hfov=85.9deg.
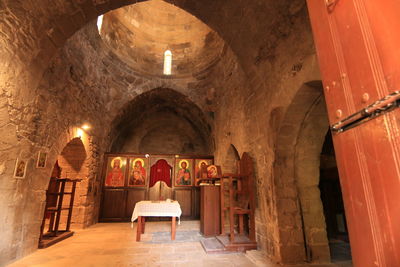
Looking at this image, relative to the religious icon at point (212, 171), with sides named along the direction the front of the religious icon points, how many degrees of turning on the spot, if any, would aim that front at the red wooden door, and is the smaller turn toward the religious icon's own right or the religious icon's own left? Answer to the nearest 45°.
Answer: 0° — it already faces it

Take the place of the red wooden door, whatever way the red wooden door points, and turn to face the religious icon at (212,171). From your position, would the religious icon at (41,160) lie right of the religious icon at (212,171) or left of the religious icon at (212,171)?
left

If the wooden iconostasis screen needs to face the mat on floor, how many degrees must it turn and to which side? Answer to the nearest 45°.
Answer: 0° — it already faces it

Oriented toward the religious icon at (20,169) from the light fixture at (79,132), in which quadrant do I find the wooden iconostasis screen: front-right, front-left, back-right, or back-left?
back-left

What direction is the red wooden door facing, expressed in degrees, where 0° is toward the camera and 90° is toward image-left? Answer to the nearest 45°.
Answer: approximately 45°

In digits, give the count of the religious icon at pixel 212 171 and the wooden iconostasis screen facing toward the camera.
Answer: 2

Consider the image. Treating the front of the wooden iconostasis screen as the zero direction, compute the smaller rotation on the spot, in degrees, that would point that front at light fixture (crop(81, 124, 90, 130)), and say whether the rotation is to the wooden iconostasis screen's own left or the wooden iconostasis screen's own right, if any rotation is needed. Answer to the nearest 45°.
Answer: approximately 45° to the wooden iconostasis screen's own right

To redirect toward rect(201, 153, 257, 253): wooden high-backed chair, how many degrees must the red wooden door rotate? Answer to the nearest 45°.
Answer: approximately 90° to its right

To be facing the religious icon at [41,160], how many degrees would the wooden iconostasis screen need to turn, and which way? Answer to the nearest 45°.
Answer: approximately 45° to its right

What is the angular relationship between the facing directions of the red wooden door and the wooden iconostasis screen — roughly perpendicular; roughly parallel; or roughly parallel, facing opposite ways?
roughly perpendicular

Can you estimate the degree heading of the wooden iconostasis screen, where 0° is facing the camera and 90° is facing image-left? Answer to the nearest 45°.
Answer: approximately 0°

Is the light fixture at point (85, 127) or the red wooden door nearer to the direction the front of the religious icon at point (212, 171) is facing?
the red wooden door
